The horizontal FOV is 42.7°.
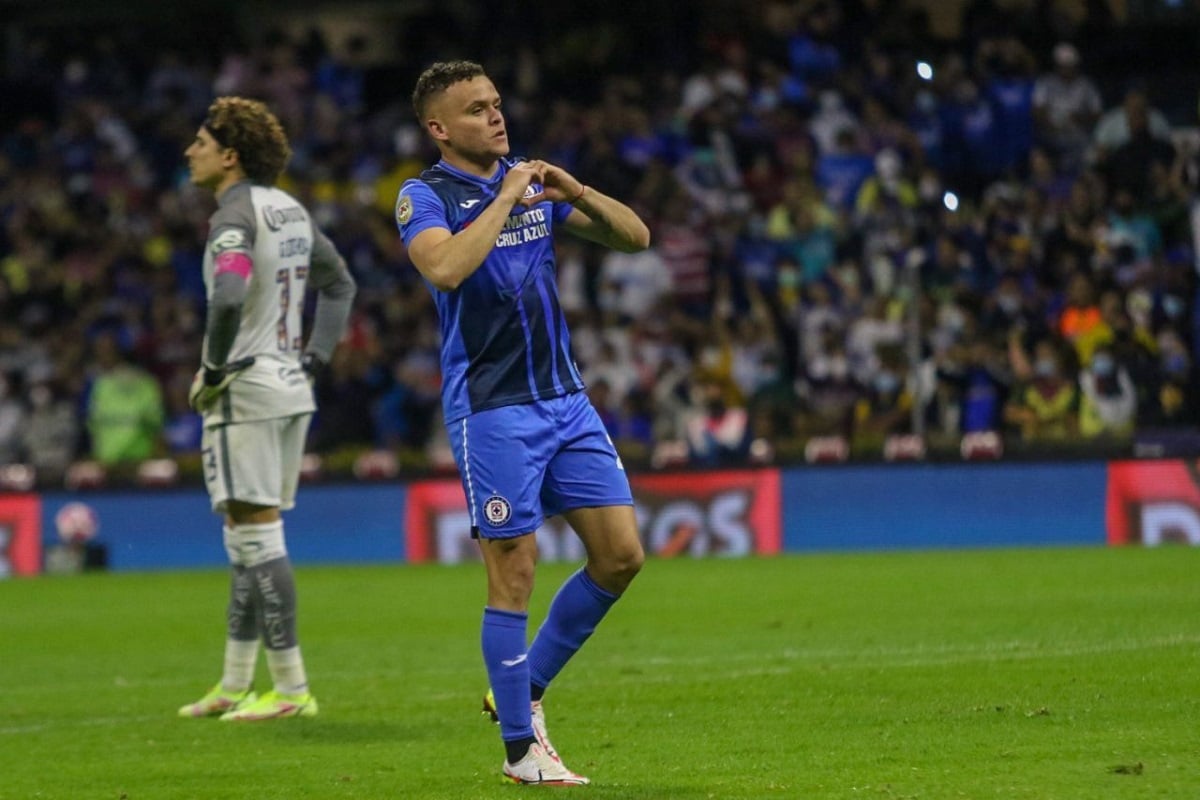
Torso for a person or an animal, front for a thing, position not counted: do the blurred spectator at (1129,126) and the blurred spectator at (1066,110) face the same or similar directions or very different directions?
same or similar directions

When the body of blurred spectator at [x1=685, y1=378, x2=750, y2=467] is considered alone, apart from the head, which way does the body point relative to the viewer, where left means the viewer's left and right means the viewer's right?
facing the viewer

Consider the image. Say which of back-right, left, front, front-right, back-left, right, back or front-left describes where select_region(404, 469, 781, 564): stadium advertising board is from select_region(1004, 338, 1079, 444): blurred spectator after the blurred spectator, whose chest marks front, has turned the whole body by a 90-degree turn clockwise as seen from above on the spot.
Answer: front

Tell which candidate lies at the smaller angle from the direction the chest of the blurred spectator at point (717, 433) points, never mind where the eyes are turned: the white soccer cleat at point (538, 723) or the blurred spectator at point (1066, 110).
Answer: the white soccer cleat

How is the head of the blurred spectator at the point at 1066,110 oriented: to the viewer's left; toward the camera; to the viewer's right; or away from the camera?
toward the camera

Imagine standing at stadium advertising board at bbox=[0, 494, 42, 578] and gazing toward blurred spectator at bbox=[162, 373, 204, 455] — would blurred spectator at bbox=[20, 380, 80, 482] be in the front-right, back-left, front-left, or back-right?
front-left

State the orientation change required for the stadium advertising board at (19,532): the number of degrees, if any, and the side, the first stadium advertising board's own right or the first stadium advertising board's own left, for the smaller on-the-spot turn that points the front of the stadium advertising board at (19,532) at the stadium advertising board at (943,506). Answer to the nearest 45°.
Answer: approximately 45° to the first stadium advertising board's own left

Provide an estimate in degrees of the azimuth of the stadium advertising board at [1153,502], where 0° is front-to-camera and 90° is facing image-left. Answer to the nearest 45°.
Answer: approximately 0°

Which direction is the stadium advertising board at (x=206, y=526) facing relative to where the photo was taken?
toward the camera

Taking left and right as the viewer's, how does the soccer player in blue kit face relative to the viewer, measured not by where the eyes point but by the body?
facing the viewer and to the right of the viewer

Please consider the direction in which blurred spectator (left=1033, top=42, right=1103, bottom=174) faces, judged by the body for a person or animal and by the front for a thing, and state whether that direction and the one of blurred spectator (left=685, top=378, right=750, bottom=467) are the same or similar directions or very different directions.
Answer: same or similar directions
